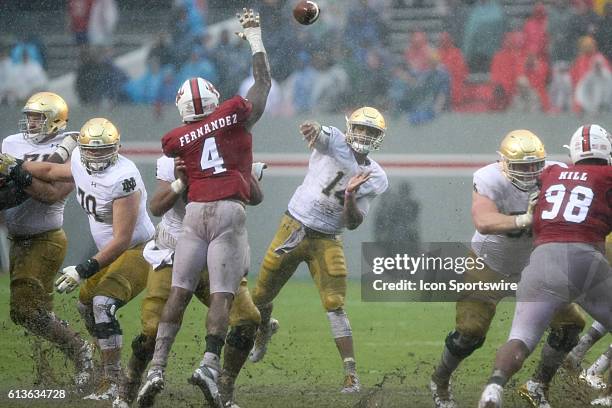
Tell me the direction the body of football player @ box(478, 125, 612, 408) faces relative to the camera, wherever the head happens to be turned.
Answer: away from the camera

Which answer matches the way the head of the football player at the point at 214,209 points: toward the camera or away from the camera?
away from the camera

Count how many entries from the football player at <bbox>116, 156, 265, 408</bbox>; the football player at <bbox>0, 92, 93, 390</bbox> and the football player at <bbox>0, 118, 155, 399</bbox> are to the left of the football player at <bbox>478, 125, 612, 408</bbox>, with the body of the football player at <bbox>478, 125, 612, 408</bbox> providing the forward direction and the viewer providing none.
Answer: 3

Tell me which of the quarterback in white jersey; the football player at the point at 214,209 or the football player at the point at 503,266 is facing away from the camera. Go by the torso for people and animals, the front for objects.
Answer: the football player at the point at 214,209

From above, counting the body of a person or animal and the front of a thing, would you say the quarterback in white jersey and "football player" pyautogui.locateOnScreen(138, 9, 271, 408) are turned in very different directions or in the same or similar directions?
very different directions

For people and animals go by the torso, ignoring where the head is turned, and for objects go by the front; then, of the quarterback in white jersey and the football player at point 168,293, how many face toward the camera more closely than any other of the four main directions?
2

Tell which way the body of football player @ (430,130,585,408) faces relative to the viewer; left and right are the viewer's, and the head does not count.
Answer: facing the viewer and to the right of the viewer

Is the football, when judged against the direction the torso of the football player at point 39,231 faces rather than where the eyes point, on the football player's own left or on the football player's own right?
on the football player's own left

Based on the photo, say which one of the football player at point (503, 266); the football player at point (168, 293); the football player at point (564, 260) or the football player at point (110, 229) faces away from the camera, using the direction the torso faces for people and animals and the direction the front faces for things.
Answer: the football player at point (564, 260)

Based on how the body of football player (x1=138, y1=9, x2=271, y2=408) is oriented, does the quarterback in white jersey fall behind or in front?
in front

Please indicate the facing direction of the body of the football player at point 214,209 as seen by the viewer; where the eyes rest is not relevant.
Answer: away from the camera

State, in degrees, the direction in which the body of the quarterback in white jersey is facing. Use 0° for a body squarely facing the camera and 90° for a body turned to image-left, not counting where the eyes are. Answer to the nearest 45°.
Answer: approximately 0°
